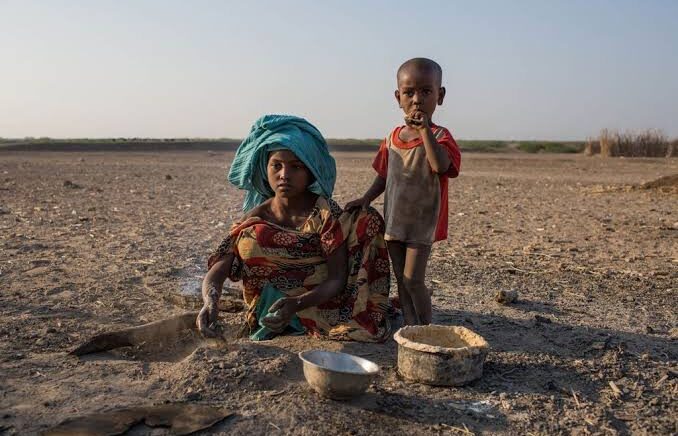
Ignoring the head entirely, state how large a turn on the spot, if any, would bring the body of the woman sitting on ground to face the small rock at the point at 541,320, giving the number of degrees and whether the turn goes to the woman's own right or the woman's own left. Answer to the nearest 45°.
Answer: approximately 90° to the woman's own left

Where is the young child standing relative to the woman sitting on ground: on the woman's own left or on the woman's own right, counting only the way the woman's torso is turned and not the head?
on the woman's own left

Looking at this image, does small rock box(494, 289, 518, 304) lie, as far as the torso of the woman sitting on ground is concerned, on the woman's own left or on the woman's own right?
on the woman's own left

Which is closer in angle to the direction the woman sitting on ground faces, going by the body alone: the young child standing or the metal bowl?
the metal bowl

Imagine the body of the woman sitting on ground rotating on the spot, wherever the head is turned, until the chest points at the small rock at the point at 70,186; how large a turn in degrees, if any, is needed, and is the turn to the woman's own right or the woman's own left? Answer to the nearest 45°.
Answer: approximately 135° to the woman's own right

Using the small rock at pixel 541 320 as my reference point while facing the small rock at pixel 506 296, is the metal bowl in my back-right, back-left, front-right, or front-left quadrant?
back-left

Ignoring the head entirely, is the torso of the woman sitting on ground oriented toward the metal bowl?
yes

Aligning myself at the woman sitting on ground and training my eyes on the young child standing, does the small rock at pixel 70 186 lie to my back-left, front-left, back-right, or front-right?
back-left

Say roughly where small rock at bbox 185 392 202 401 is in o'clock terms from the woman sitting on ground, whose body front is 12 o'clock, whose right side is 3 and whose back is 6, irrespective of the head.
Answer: The small rock is roughly at 1 o'clock from the woman sitting on ground.

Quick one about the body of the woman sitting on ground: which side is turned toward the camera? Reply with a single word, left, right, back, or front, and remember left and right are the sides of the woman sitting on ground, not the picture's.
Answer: front
